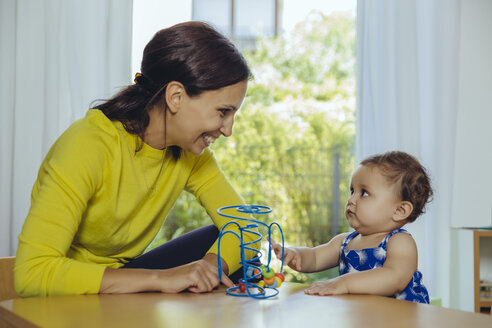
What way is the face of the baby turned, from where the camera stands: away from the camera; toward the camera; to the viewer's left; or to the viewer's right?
to the viewer's left

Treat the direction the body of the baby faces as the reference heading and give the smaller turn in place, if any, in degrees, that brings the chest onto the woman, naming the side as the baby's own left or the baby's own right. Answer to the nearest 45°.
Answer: approximately 45° to the baby's own right

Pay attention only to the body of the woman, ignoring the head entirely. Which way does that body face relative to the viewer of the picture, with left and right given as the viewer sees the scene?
facing the viewer and to the right of the viewer

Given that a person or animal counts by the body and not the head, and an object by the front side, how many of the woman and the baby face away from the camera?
0

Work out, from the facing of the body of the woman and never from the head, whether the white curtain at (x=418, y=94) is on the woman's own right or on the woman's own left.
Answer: on the woman's own left

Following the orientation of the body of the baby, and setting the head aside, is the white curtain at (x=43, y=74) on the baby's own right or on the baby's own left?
on the baby's own right

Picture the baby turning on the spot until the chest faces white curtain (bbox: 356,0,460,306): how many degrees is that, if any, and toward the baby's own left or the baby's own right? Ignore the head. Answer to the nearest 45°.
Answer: approximately 135° to the baby's own right

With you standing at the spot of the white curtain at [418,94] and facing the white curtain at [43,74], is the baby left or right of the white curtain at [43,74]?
left

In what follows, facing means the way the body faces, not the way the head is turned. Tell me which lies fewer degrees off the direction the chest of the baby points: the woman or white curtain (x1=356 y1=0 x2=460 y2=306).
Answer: the woman

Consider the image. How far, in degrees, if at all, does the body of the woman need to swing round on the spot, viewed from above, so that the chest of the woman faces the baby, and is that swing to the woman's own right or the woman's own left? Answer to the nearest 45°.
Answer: approximately 45° to the woman's own left

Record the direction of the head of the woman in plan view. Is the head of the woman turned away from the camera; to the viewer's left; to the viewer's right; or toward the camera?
to the viewer's right

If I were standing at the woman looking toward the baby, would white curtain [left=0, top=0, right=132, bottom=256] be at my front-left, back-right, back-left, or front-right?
back-left

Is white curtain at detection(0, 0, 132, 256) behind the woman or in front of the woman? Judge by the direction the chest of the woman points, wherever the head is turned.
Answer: behind

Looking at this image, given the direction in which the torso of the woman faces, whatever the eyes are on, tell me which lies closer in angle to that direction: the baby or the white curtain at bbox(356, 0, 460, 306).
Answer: the baby
